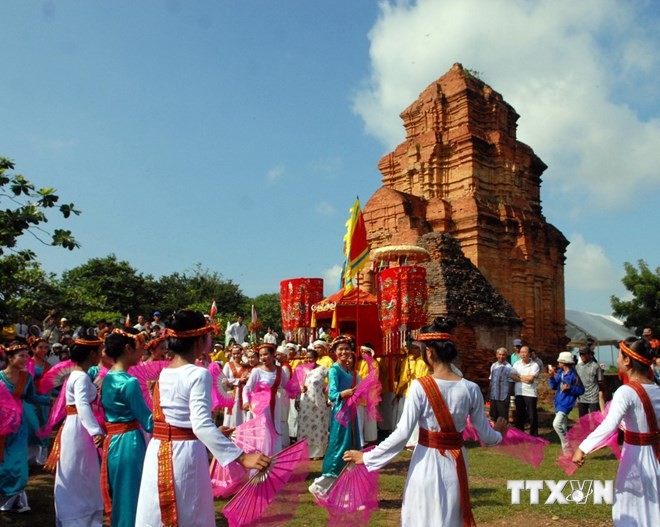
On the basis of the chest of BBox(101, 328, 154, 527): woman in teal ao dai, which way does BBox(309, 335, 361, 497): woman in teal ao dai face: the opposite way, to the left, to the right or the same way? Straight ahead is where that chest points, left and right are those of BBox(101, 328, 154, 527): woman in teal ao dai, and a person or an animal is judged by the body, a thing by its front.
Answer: to the right

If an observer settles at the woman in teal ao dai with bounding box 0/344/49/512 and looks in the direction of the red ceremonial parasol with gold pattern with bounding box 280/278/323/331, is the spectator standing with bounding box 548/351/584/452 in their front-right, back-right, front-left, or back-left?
front-right

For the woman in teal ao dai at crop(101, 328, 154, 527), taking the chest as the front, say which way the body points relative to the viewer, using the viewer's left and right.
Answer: facing away from the viewer and to the right of the viewer

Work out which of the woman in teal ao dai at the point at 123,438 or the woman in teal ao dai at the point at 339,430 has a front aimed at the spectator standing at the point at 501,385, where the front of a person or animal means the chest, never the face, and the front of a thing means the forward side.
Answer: the woman in teal ao dai at the point at 123,438

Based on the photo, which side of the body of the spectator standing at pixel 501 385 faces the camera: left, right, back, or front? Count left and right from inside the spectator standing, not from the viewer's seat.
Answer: front

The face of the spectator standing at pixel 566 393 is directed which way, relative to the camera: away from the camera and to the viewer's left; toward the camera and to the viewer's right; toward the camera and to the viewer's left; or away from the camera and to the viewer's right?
toward the camera and to the viewer's left

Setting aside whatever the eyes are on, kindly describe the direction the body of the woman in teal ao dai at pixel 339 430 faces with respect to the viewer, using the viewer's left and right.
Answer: facing the viewer and to the right of the viewer

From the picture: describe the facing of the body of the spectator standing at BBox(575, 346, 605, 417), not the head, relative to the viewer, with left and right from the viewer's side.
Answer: facing the viewer and to the left of the viewer

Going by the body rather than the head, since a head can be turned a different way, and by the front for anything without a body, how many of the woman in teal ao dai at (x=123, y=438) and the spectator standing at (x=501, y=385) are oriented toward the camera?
1

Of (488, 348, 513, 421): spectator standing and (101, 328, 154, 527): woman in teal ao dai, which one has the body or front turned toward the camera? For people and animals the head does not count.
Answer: the spectator standing

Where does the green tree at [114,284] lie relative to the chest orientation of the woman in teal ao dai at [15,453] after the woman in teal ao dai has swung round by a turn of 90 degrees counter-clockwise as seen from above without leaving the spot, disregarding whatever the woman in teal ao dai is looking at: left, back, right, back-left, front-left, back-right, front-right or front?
front-left

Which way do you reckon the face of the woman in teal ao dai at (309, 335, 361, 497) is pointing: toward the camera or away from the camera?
toward the camera

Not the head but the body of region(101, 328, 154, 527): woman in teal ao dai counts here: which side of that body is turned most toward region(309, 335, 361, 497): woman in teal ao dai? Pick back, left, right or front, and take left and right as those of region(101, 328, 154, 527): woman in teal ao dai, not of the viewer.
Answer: front

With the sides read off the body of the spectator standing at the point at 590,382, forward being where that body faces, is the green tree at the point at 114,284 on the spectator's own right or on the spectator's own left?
on the spectator's own right

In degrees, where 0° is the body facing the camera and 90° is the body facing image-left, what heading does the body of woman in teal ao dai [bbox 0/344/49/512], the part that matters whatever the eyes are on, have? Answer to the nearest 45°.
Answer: approximately 315°
